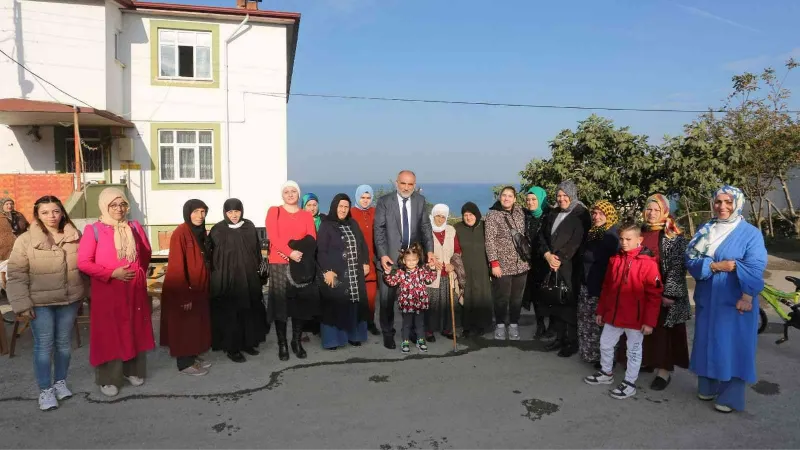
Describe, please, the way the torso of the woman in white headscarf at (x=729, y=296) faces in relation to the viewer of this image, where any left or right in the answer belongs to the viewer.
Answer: facing the viewer and to the left of the viewer

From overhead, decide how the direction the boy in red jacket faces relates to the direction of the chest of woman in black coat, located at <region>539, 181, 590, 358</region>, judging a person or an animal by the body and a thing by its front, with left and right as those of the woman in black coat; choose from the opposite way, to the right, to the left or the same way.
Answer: the same way

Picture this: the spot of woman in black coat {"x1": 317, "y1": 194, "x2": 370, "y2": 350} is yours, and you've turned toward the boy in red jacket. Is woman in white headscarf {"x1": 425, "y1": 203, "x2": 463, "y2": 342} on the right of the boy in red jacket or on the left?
left

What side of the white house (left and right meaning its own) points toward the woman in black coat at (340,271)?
front

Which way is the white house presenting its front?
toward the camera

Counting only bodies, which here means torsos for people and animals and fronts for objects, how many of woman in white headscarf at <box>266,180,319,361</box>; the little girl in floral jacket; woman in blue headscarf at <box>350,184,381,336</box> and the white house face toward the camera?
4

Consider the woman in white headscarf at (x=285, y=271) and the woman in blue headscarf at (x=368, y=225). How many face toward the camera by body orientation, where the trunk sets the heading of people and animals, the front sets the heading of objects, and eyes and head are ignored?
2

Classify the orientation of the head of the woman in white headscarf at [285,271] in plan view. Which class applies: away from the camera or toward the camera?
toward the camera

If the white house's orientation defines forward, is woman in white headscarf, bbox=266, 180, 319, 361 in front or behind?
in front

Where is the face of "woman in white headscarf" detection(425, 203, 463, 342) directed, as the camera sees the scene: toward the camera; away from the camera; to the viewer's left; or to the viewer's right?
toward the camera

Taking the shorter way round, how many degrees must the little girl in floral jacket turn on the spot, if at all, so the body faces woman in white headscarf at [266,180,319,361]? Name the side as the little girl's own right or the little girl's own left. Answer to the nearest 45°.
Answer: approximately 90° to the little girl's own right

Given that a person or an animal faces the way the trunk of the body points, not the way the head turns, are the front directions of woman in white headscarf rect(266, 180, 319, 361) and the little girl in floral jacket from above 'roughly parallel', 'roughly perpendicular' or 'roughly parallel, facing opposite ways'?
roughly parallel

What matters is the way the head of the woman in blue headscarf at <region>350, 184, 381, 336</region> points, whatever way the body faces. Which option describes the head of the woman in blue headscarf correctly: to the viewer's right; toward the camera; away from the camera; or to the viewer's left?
toward the camera
